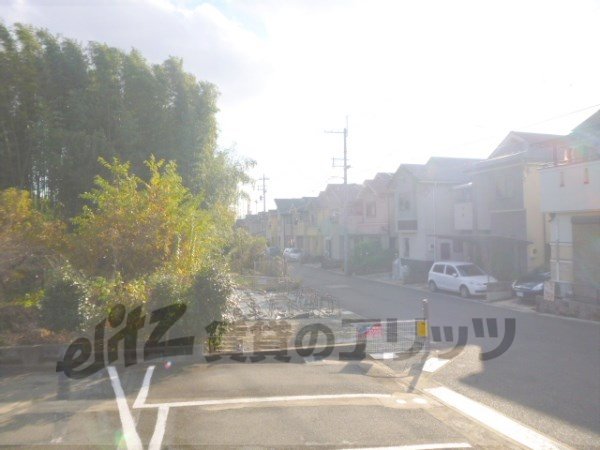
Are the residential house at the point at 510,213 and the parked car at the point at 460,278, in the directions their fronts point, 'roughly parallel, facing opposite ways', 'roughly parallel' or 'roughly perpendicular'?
roughly perpendicular

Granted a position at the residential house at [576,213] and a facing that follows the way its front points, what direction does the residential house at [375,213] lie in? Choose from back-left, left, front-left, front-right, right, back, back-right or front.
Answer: right

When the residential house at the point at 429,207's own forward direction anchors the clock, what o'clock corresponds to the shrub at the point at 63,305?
The shrub is roughly at 11 o'clock from the residential house.

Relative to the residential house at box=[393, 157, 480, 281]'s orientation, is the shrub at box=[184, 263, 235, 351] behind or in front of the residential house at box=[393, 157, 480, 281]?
in front

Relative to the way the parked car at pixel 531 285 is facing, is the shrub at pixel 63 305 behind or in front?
in front

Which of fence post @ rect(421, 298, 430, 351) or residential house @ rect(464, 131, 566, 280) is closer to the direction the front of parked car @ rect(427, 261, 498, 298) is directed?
the fence post

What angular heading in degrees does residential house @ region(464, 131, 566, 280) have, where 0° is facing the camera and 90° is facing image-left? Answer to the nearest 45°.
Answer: approximately 45°

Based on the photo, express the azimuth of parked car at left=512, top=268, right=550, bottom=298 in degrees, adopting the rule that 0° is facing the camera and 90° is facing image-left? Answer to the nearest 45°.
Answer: approximately 45°

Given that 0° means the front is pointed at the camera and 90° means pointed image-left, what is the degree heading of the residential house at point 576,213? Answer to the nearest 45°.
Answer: approximately 45°

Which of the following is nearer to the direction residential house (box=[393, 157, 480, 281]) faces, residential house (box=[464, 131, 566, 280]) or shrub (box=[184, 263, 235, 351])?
the shrub

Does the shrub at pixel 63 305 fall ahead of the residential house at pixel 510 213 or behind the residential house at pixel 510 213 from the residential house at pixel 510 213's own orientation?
ahead

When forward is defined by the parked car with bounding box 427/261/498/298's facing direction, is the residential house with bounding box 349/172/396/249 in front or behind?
behind
